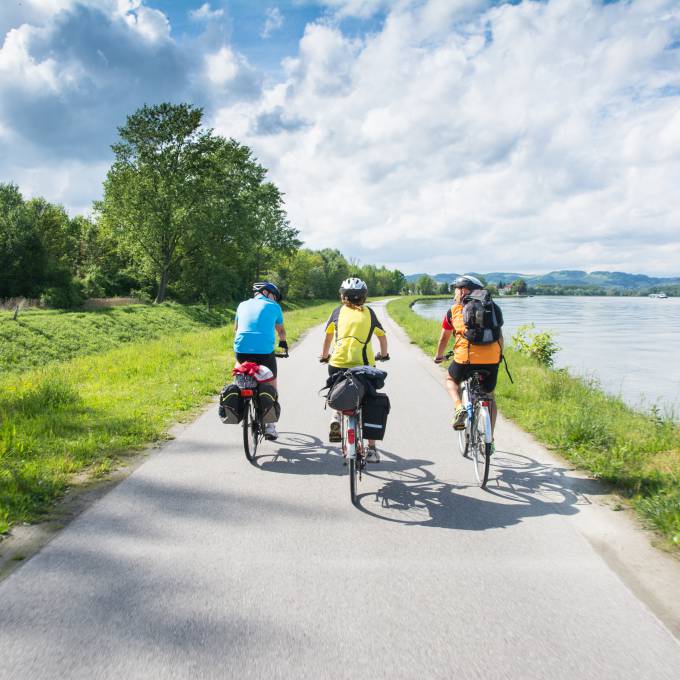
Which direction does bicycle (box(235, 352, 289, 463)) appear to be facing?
away from the camera

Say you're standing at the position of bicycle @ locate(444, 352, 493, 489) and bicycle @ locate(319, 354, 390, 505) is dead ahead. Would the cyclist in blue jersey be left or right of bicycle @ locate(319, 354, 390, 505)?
right

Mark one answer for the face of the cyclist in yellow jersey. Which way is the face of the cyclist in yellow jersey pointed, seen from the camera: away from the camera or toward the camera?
away from the camera

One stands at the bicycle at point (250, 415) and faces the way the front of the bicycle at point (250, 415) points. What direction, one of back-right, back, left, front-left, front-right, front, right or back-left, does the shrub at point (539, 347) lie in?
front-right

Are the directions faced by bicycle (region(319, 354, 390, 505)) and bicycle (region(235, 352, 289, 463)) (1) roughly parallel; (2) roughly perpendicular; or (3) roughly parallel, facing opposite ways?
roughly parallel

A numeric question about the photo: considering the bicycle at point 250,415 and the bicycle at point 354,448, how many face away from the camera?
2

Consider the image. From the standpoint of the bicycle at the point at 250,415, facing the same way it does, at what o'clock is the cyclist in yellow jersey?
The cyclist in yellow jersey is roughly at 4 o'clock from the bicycle.

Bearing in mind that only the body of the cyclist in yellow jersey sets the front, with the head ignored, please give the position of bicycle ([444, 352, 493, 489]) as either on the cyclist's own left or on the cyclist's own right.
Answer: on the cyclist's own right

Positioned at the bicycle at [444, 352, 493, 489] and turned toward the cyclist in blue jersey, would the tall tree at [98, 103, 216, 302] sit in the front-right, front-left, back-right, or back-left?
front-right

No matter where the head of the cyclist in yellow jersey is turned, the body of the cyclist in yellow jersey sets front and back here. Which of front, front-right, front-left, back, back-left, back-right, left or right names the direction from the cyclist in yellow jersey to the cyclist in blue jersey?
front-left

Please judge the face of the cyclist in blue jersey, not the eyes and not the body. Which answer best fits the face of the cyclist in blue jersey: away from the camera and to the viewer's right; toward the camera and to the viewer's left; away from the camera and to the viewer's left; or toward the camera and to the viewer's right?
away from the camera and to the viewer's right

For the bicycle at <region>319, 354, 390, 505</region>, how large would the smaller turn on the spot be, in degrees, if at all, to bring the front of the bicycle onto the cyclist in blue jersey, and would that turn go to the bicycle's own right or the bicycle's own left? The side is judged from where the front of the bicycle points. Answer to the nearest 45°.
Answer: approximately 45° to the bicycle's own left

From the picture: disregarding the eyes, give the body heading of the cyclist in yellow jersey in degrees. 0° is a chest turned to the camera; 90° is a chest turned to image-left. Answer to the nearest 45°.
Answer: approximately 180°

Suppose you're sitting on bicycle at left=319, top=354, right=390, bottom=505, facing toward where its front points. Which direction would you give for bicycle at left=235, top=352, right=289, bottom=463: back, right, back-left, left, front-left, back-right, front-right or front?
front-left

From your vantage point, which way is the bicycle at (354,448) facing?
away from the camera

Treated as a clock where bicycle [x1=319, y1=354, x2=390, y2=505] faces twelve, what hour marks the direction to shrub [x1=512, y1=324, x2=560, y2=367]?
The shrub is roughly at 1 o'clock from the bicycle.

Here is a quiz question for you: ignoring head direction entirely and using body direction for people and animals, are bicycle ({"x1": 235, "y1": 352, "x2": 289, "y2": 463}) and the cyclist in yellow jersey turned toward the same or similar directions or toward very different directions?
same or similar directions
